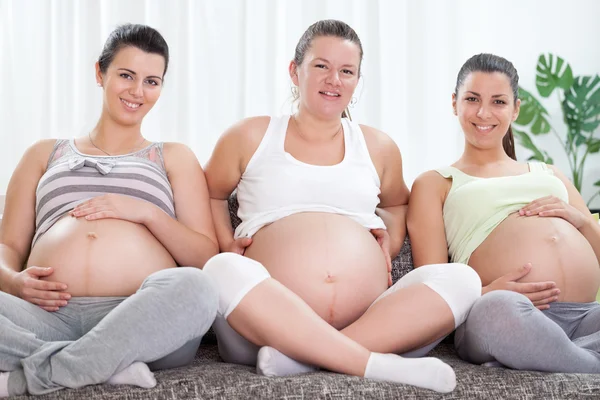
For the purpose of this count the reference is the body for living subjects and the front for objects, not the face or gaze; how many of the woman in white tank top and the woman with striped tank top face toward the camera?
2

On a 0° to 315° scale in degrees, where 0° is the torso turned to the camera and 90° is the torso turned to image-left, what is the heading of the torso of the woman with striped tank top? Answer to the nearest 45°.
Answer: approximately 0°

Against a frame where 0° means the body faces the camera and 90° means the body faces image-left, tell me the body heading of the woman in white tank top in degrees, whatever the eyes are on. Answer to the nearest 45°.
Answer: approximately 0°

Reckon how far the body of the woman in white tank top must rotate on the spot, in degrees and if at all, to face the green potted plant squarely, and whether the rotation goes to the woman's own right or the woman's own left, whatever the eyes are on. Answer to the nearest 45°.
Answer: approximately 135° to the woman's own left

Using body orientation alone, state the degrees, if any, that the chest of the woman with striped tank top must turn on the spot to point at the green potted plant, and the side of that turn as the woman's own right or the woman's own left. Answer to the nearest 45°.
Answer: approximately 135° to the woman's own left
